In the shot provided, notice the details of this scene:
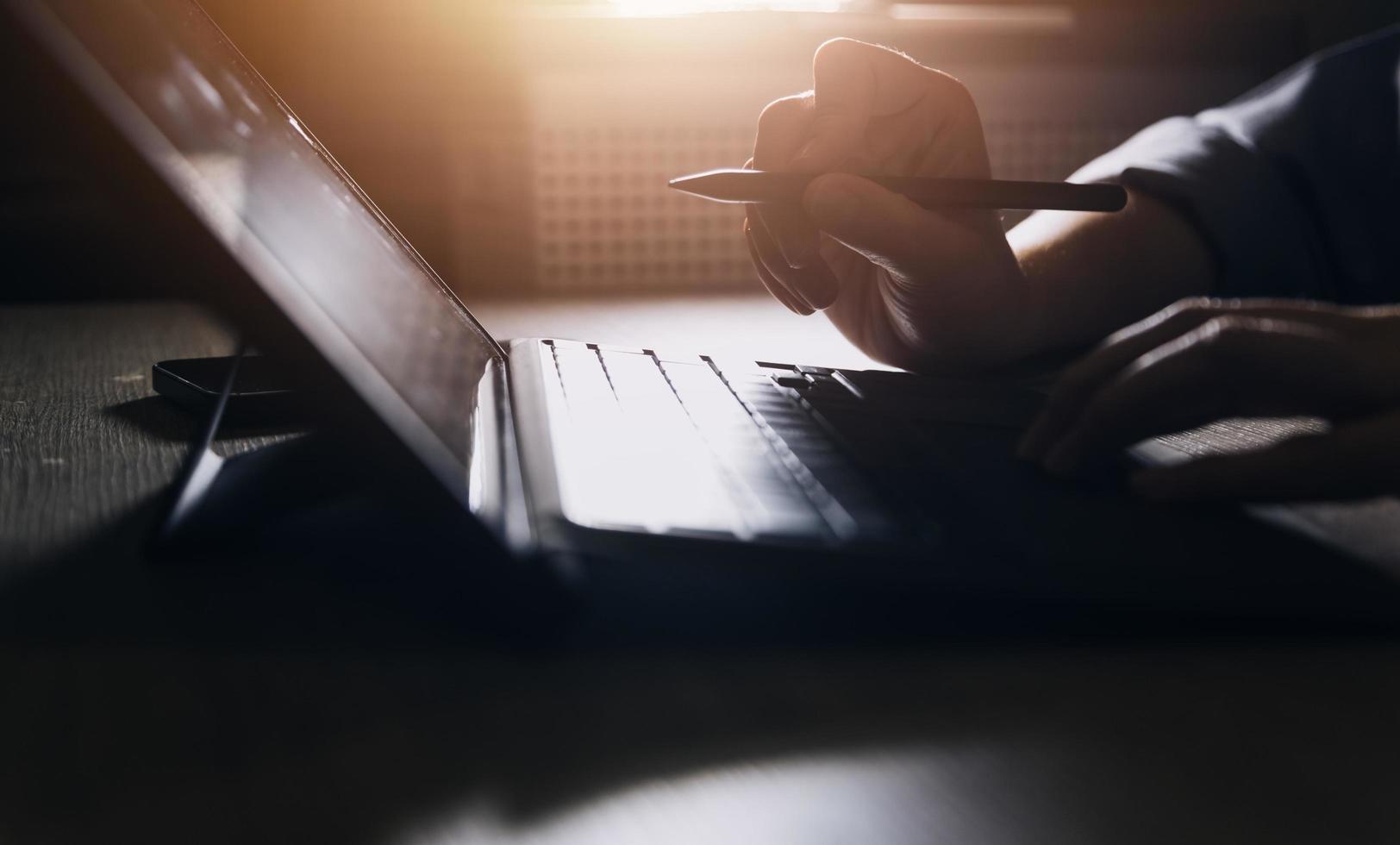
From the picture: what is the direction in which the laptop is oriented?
to the viewer's right
